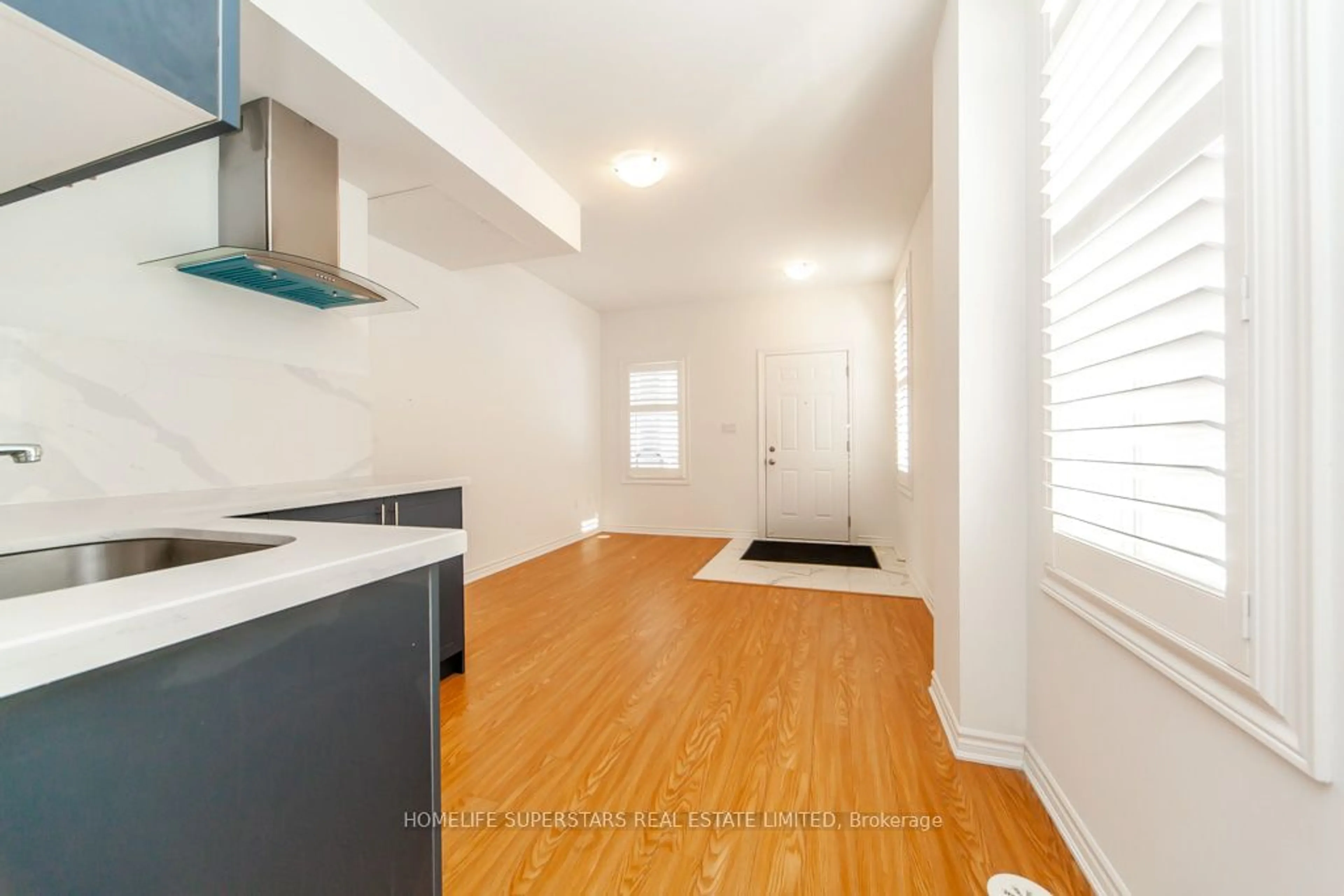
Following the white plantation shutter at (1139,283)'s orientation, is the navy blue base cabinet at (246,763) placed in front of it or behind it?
in front

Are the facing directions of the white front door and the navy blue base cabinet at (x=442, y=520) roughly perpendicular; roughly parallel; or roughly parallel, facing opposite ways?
roughly perpendicular

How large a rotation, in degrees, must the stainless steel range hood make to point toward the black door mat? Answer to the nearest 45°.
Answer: approximately 45° to its left

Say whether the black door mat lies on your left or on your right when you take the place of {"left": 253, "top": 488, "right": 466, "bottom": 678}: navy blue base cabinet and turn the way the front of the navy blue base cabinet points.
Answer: on your left

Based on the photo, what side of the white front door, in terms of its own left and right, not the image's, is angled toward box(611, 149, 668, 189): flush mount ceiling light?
front

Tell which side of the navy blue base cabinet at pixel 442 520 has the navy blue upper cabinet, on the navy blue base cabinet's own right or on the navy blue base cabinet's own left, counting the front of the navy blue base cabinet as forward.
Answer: on the navy blue base cabinet's own right

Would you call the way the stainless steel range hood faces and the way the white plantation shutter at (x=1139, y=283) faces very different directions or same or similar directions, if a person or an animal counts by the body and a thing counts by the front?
very different directions

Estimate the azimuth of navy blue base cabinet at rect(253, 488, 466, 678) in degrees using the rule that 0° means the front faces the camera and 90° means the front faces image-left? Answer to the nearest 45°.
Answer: approximately 315°

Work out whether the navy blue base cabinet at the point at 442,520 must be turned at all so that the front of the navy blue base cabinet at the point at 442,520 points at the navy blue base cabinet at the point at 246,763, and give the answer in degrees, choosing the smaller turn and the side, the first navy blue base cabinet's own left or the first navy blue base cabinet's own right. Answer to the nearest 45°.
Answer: approximately 45° to the first navy blue base cabinet's own right

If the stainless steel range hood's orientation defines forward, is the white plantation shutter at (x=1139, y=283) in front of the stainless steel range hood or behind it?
in front

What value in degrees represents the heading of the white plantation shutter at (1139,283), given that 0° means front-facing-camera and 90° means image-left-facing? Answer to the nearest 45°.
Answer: approximately 45°

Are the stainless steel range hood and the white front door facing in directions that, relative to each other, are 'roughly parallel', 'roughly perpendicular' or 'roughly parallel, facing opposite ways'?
roughly perpendicular

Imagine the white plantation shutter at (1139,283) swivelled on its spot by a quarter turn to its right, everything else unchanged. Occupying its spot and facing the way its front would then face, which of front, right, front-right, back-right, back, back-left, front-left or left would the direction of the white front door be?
front

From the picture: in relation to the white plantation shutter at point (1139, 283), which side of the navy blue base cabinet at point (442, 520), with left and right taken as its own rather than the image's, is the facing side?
front
